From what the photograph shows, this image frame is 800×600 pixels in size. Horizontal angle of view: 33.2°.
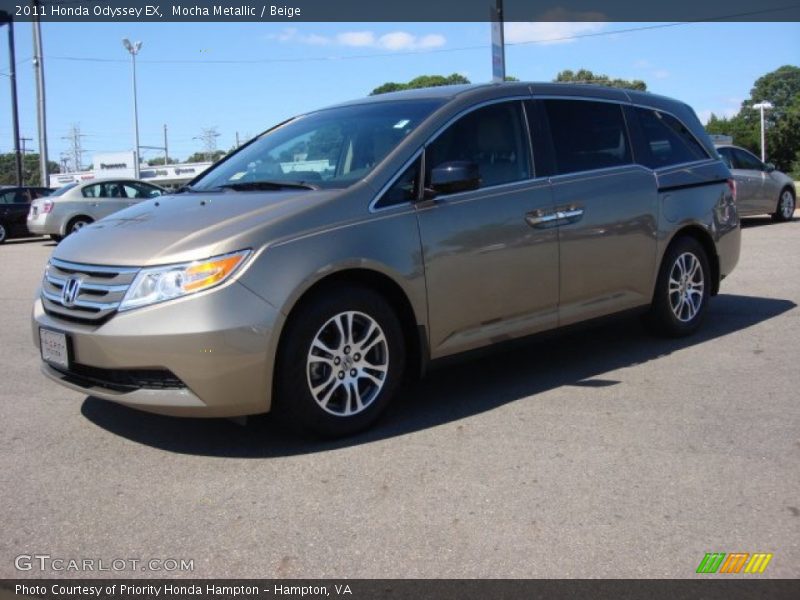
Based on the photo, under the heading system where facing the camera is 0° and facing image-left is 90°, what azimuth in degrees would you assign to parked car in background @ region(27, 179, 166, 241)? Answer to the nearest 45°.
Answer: approximately 225°

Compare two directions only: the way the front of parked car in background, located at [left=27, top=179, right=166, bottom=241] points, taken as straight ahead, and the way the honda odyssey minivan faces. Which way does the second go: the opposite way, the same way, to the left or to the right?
the opposite way
